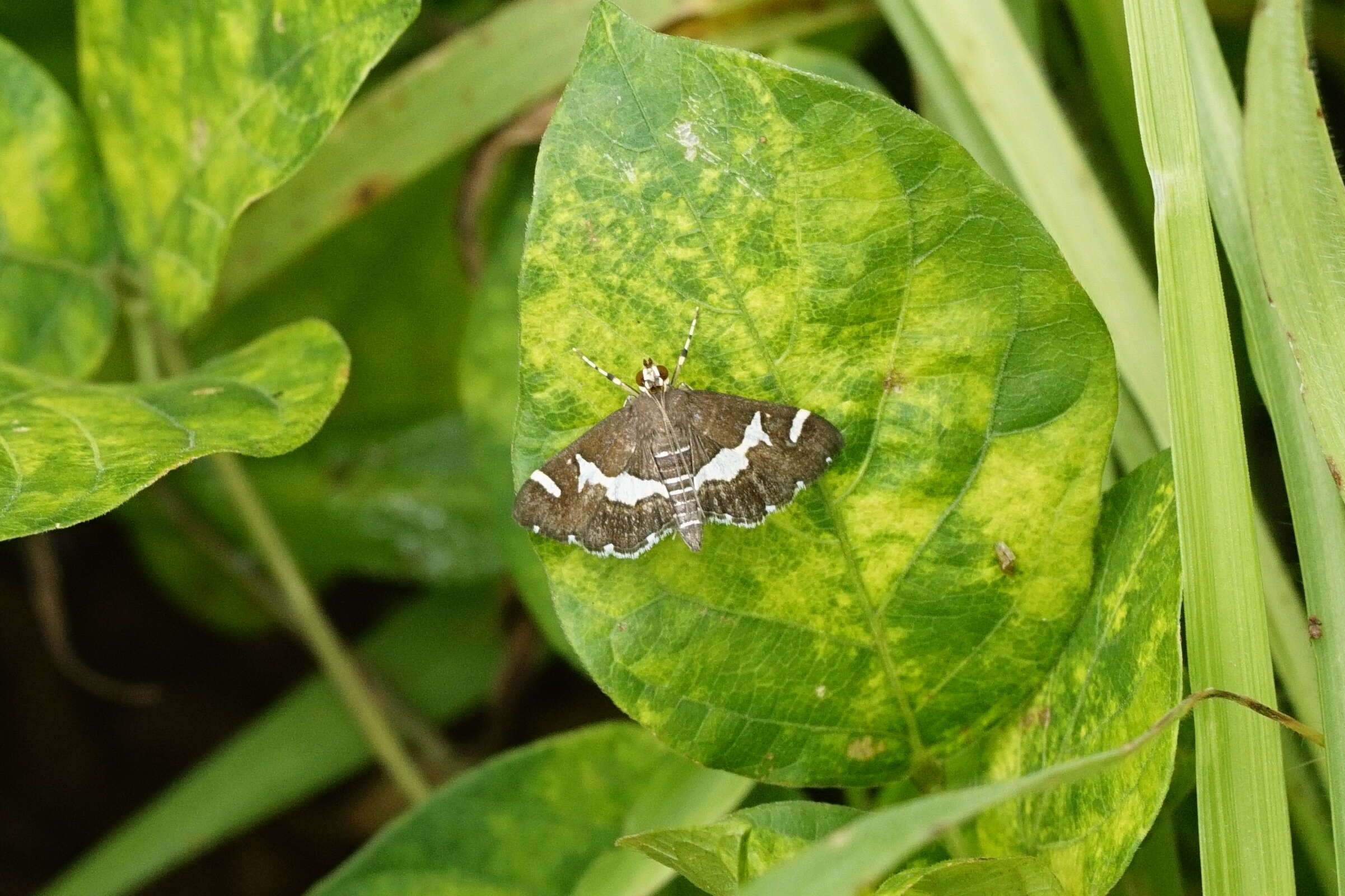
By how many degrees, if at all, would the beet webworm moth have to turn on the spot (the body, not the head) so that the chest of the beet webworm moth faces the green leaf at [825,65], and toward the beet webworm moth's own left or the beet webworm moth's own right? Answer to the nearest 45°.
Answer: approximately 45° to the beet webworm moth's own right

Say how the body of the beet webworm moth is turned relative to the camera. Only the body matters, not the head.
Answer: away from the camera
